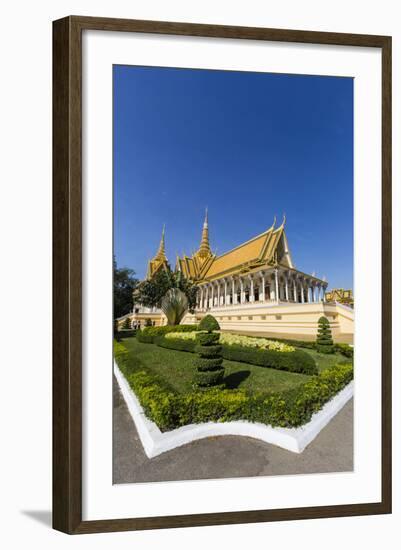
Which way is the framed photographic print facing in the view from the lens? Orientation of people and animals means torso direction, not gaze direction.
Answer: facing the viewer and to the right of the viewer
